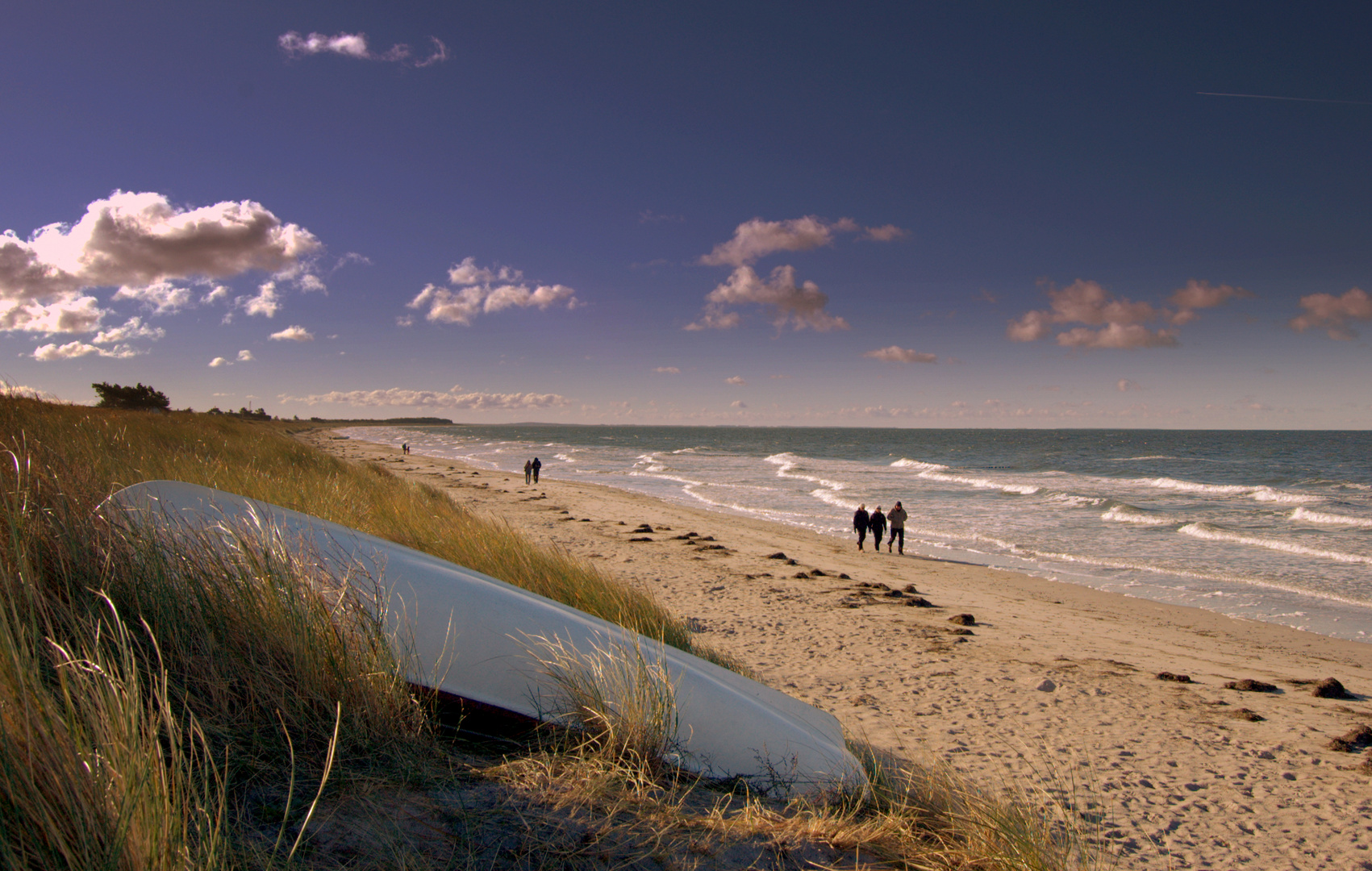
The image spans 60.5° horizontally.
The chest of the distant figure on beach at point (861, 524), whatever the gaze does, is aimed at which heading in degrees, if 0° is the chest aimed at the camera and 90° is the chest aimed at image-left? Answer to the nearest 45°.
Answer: approximately 315°

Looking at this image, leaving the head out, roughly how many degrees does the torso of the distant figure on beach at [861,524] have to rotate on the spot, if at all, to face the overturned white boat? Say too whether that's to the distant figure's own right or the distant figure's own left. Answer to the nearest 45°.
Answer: approximately 45° to the distant figure's own right
